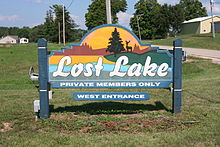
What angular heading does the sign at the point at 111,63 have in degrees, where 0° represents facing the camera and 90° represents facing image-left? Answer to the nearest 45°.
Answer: approximately 0°
